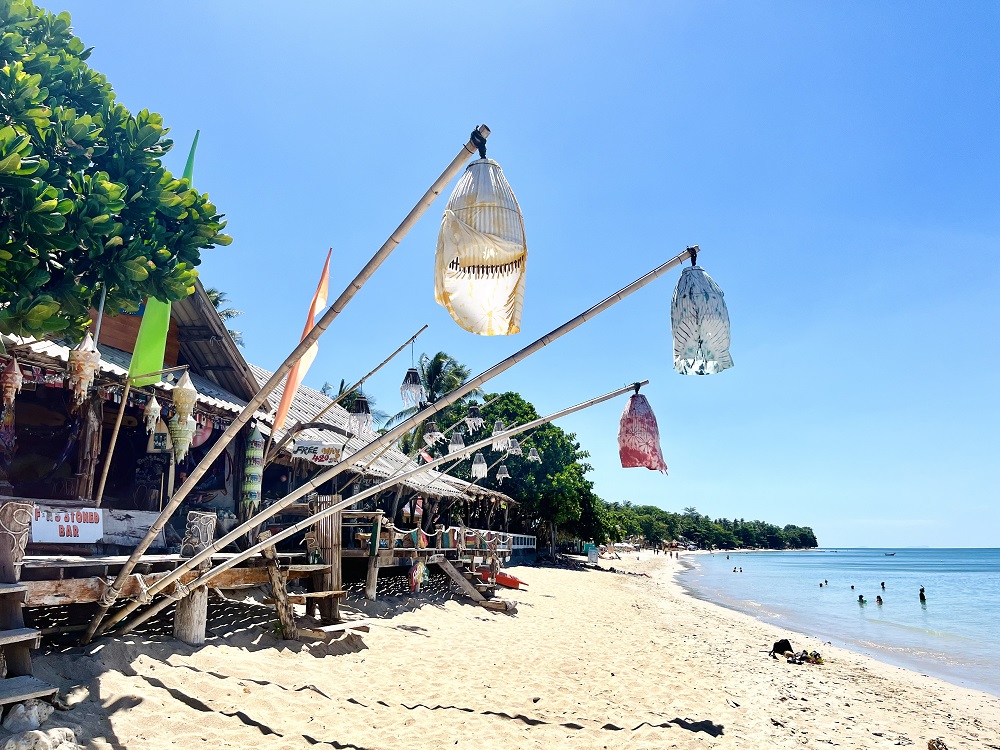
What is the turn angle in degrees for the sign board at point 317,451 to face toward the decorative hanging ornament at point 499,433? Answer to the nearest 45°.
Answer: approximately 135° to its left

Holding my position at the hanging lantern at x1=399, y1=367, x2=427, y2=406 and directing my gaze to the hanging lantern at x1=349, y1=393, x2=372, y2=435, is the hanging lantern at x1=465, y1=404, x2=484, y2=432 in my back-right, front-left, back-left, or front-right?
back-right

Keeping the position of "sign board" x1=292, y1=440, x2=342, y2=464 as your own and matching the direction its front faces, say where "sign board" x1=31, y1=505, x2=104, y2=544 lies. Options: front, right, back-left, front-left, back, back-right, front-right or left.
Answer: front-right

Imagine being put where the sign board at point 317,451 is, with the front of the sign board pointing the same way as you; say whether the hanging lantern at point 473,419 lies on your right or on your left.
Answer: on your left

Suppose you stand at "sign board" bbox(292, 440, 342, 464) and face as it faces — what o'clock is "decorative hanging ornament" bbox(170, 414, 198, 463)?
The decorative hanging ornament is roughly at 1 o'clock from the sign board.

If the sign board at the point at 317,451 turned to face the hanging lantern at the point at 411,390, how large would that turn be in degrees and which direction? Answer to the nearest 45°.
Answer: approximately 45° to its left

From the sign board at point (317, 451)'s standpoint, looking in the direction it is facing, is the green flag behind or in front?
in front

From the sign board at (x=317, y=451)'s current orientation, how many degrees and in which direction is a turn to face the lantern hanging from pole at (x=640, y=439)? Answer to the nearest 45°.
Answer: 0° — it already faces it

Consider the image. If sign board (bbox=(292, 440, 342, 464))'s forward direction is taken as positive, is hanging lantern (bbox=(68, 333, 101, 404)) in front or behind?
in front

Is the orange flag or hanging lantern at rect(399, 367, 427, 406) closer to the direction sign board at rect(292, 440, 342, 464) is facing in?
the orange flag
